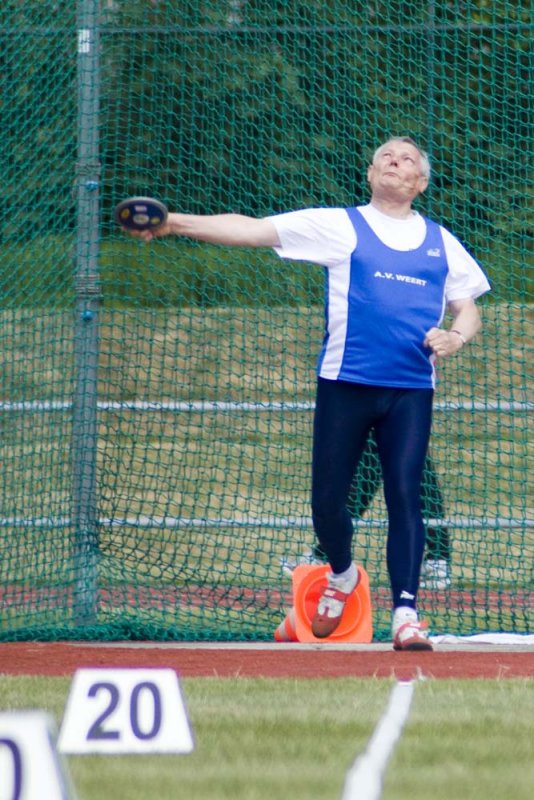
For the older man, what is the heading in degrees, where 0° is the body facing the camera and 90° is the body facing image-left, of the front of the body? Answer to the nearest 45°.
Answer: approximately 0°

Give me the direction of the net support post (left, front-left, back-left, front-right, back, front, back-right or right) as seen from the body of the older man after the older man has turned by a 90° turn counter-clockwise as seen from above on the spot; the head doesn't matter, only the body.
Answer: back-left
